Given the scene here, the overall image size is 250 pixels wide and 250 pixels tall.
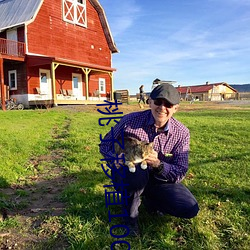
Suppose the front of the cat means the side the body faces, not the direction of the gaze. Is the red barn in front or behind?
behind

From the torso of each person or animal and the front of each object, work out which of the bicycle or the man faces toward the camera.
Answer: the man

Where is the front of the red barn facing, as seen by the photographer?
facing the viewer and to the right of the viewer

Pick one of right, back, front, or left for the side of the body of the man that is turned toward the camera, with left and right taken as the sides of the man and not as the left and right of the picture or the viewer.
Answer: front

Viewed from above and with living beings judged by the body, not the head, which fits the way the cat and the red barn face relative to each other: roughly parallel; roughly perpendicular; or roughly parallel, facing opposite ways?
roughly parallel

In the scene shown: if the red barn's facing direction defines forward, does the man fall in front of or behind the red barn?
in front

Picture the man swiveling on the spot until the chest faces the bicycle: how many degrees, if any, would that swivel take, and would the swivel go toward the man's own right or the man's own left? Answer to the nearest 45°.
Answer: approximately 135° to the man's own right
